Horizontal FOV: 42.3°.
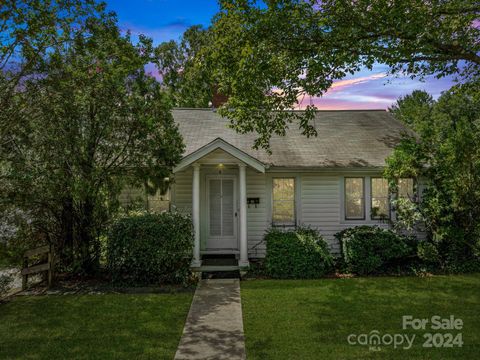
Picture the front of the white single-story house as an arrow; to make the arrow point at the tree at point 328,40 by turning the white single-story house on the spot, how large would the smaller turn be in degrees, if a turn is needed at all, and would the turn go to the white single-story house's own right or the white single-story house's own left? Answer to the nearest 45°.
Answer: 0° — it already faces it

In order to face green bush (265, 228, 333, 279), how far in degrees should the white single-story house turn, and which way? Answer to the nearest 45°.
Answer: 0° — it already faces it

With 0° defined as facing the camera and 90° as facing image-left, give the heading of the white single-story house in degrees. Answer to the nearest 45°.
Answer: approximately 0°

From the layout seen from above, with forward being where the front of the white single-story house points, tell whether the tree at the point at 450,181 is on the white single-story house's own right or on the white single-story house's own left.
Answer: on the white single-story house's own left
